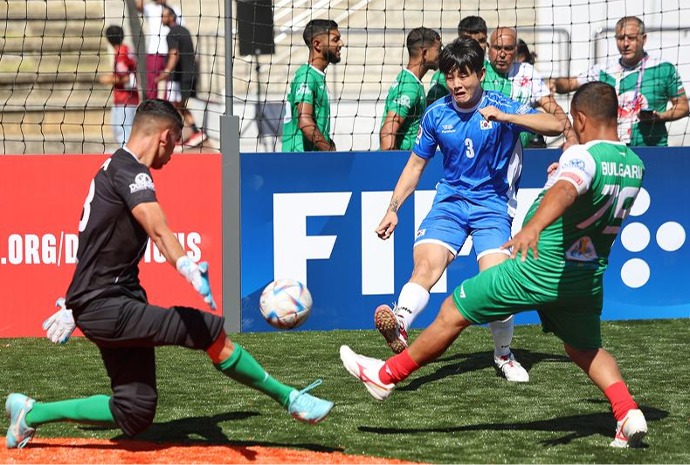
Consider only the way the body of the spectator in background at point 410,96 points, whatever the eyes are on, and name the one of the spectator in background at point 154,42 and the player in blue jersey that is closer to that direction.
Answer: the player in blue jersey

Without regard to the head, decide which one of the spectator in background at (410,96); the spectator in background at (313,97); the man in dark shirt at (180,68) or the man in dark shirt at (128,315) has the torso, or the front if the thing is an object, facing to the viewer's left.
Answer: the man in dark shirt at (180,68)

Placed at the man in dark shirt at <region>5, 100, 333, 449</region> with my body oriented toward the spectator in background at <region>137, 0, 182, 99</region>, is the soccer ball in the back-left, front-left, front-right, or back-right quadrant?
front-right

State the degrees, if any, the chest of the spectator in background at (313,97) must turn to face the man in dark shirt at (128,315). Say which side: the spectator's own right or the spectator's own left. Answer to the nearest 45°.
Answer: approximately 90° to the spectator's own right

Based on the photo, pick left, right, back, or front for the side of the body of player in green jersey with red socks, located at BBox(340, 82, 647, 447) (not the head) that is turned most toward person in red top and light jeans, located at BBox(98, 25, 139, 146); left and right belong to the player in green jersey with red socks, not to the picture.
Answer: front

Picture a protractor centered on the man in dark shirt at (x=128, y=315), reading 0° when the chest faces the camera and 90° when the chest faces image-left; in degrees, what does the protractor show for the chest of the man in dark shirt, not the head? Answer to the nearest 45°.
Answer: approximately 270°

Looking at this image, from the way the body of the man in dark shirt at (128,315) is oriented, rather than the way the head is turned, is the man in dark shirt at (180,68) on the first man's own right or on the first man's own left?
on the first man's own left

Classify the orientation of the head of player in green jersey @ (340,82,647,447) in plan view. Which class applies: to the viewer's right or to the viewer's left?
to the viewer's left
